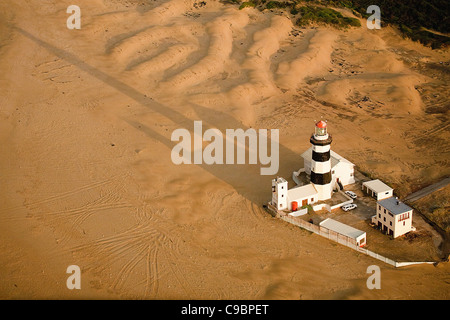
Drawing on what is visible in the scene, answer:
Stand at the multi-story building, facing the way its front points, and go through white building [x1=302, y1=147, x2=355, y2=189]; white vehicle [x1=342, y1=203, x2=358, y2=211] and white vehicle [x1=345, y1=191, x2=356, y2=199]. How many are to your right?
3

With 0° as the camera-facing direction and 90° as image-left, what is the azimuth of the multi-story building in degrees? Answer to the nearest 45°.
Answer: approximately 45°

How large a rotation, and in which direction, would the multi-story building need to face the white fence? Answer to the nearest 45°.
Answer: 0° — it already faces it

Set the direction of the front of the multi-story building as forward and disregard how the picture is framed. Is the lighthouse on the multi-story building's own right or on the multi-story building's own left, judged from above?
on the multi-story building's own right

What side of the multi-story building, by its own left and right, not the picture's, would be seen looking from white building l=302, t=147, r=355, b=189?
right

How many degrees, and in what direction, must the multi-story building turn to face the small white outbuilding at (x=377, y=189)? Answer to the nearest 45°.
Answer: approximately 135° to its right
